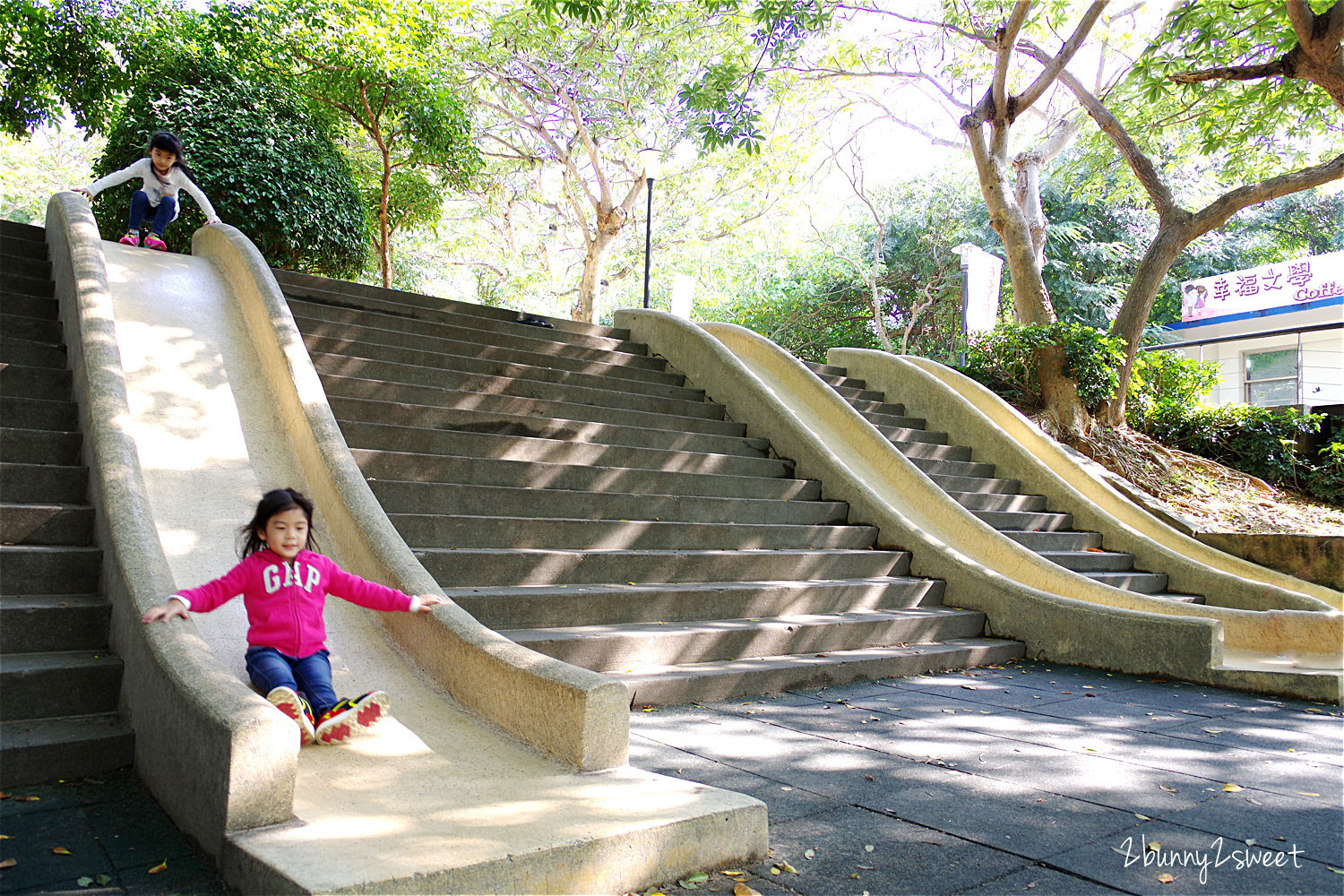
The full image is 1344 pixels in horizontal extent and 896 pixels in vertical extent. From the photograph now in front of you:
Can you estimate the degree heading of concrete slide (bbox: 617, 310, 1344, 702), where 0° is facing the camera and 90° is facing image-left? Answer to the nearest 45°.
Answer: approximately 315°

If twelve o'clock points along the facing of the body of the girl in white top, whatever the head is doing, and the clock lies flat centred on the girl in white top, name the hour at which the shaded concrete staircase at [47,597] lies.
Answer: The shaded concrete staircase is roughly at 12 o'clock from the girl in white top.

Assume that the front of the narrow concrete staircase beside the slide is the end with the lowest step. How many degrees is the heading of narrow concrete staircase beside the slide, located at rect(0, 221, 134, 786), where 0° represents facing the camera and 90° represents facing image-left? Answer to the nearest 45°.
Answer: approximately 0°

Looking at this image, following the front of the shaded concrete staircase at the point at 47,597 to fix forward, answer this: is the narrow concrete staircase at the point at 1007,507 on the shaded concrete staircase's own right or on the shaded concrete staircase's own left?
on the shaded concrete staircase's own left

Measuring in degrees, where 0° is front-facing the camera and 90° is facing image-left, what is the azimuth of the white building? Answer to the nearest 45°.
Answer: approximately 45°

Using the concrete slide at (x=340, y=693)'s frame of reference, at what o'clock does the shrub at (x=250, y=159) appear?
The shrub is roughly at 7 o'clock from the concrete slide.

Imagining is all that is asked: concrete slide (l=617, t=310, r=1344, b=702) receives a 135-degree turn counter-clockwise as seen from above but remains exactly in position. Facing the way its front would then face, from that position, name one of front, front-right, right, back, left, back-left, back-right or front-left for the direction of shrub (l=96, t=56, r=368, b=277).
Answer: left

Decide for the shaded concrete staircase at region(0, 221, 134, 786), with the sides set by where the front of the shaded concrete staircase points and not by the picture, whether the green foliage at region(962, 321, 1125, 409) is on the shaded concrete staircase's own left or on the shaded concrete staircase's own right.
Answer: on the shaded concrete staircase's own left

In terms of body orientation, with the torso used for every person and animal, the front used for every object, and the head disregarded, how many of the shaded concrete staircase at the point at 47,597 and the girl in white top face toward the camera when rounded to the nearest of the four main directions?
2

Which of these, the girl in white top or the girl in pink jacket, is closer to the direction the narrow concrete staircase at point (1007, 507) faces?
the girl in pink jacket

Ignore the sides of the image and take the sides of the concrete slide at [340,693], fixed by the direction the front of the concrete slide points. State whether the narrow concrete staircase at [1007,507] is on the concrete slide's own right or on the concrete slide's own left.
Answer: on the concrete slide's own left
